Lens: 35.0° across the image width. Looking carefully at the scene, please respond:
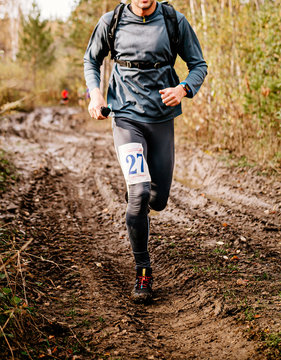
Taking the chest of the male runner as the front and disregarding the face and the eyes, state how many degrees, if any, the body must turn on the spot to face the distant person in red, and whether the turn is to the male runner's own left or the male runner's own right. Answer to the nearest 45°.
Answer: approximately 180°

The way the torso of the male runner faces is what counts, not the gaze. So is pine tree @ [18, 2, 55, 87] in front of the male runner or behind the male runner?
behind

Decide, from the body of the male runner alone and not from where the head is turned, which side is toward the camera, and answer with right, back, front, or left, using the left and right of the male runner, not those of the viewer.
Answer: front
